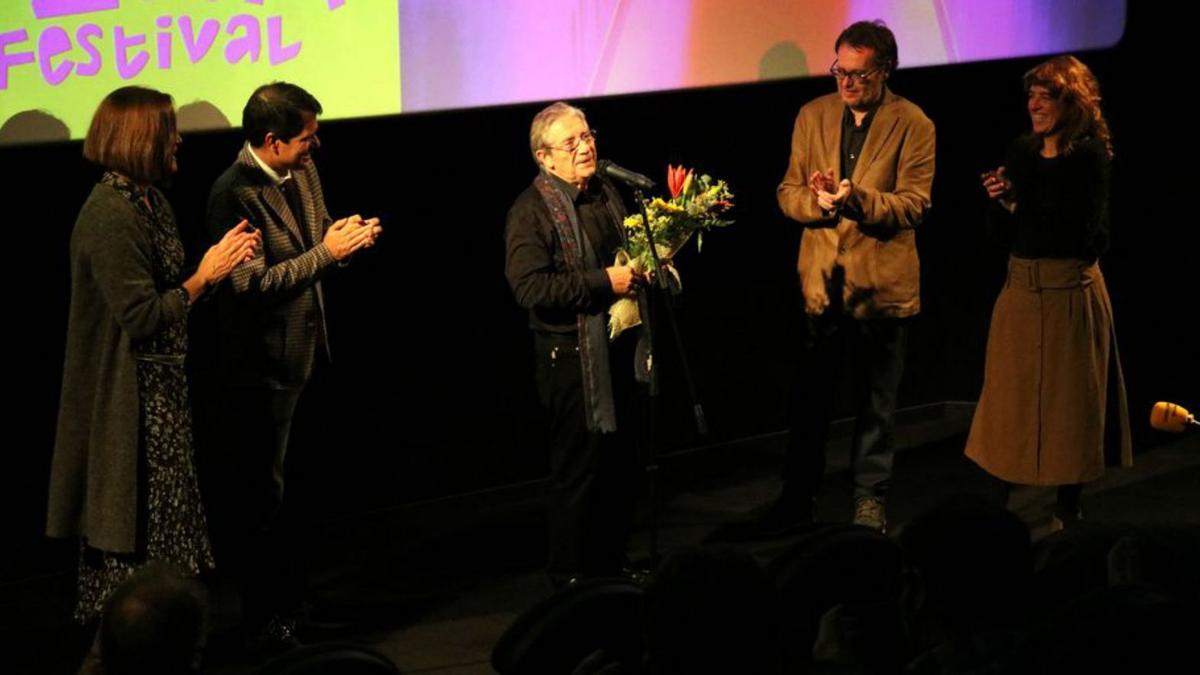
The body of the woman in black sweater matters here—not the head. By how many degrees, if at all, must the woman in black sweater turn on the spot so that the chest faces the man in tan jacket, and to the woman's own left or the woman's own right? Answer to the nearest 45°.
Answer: approximately 45° to the woman's own right

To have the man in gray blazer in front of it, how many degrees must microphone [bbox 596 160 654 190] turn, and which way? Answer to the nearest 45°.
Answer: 0° — it already faces them

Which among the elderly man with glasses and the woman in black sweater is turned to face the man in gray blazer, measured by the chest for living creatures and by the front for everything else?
the woman in black sweater

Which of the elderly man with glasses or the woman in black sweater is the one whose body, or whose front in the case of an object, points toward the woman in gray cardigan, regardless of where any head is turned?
the woman in black sweater

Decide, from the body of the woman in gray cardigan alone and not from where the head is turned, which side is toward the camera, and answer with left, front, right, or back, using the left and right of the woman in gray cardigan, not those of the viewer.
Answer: right

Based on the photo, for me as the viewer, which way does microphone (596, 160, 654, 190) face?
facing to the left of the viewer

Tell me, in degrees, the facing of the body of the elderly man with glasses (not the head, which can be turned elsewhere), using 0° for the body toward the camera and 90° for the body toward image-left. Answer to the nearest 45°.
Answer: approximately 315°

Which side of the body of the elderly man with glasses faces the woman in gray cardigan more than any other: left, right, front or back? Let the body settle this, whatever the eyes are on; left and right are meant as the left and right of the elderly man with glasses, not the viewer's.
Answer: right
